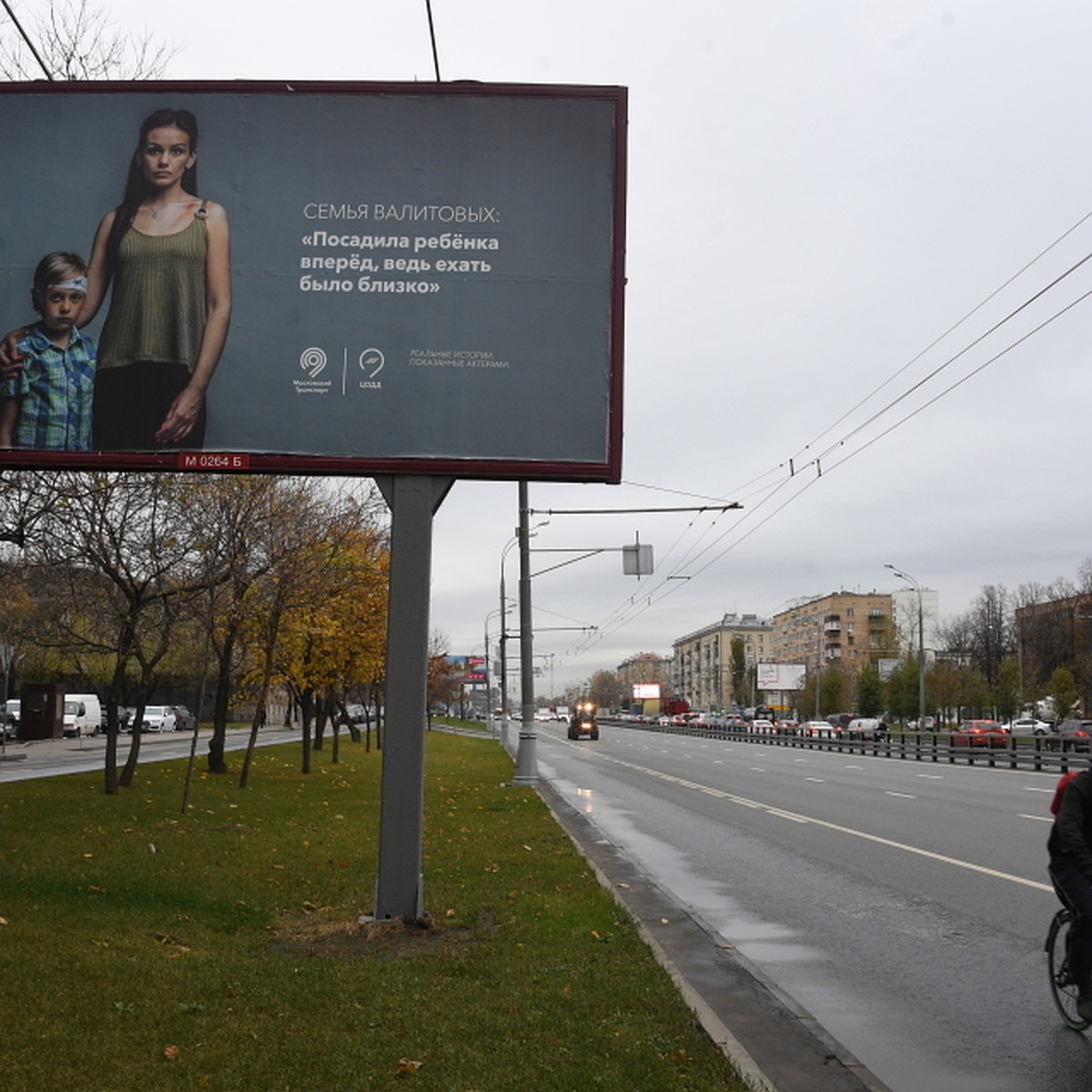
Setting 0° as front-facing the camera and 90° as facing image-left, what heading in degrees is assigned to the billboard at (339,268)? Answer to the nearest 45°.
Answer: approximately 0°

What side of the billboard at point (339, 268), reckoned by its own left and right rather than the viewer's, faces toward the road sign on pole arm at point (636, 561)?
back

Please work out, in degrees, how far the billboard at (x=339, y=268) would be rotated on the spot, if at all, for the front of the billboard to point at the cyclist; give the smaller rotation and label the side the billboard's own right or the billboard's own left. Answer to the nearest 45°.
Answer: approximately 45° to the billboard's own left

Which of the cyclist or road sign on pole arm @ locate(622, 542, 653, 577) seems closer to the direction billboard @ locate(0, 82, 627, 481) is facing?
the cyclist
